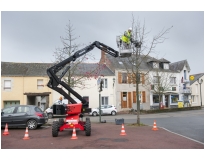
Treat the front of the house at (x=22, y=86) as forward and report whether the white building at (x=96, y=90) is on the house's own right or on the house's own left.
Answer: on the house's own left

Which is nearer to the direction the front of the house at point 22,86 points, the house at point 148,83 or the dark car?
the dark car

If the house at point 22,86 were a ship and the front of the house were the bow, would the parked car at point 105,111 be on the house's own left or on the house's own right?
on the house's own left

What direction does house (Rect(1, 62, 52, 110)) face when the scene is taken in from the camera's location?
facing the viewer

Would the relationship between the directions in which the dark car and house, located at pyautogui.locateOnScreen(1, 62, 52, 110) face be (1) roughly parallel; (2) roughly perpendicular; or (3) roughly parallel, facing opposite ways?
roughly perpendicular

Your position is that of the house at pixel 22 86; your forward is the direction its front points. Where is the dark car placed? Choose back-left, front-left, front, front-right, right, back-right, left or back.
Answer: front

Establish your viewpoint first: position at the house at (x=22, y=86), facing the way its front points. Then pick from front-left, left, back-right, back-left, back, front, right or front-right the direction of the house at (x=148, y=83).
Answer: left
